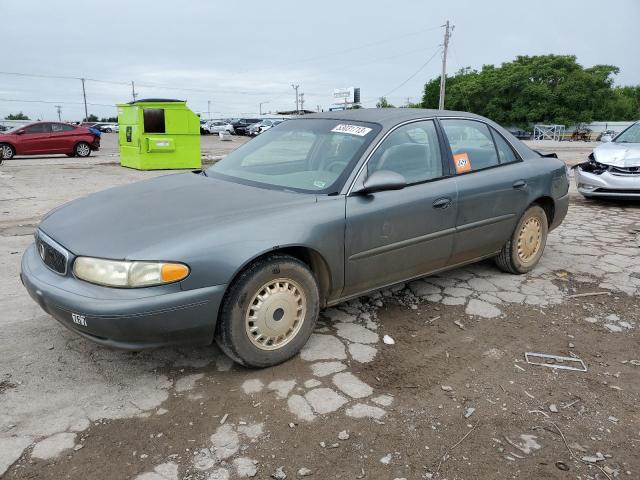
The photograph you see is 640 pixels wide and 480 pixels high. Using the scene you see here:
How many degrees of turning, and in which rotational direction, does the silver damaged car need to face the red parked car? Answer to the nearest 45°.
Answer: approximately 45° to its right

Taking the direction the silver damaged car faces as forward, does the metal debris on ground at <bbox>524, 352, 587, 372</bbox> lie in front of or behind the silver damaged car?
in front

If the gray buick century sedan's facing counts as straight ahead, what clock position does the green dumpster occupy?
The green dumpster is roughly at 4 o'clock from the gray buick century sedan.

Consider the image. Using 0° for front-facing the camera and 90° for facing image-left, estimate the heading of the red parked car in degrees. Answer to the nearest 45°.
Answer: approximately 90°

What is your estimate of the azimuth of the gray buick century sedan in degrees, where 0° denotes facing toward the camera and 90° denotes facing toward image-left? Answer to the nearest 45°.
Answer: approximately 45°

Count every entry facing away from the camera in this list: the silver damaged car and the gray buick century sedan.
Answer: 0

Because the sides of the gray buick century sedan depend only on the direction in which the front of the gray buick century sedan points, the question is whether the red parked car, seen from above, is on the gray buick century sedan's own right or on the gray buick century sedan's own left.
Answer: on the gray buick century sedan's own right

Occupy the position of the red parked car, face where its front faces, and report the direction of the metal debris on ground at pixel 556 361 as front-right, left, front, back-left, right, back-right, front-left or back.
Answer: left

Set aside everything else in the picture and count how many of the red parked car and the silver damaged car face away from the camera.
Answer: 0

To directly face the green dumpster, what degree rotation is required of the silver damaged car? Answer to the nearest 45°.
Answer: approximately 45° to its right

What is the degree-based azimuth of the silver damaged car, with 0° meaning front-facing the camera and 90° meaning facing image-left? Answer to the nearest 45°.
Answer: approximately 45°
